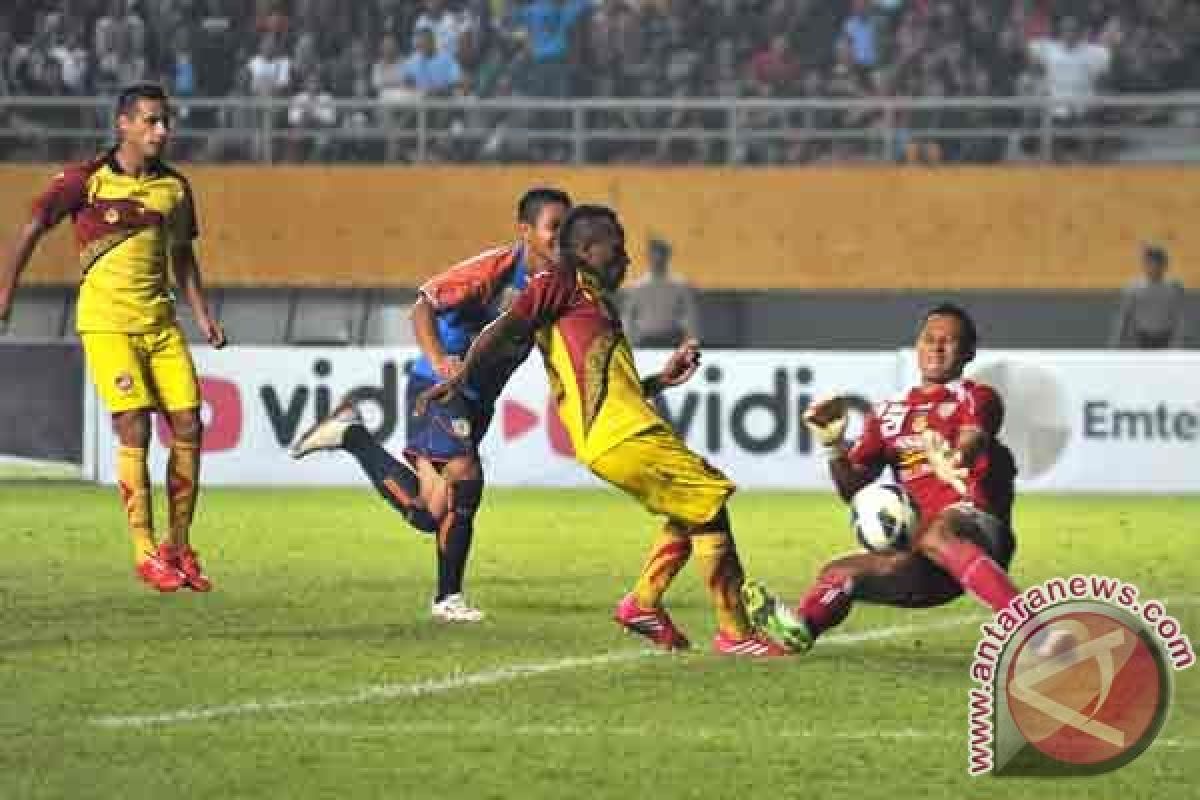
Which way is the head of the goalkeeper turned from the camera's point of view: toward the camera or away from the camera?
toward the camera

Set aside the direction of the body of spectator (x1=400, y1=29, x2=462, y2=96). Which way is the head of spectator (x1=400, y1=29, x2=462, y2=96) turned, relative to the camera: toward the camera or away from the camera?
toward the camera

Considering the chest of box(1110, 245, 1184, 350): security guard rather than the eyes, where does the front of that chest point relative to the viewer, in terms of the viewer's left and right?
facing the viewer

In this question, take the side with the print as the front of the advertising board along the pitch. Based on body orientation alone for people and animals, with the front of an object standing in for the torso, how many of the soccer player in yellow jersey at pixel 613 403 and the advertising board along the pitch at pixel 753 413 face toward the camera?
1

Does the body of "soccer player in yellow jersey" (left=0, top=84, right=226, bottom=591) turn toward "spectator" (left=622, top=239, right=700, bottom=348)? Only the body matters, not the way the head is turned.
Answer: no

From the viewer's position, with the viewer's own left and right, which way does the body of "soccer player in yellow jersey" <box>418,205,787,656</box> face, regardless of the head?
facing to the right of the viewer

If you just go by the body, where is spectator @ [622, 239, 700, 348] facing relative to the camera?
toward the camera

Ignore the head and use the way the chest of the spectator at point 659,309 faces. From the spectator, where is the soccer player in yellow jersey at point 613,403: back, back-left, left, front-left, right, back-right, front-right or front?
front

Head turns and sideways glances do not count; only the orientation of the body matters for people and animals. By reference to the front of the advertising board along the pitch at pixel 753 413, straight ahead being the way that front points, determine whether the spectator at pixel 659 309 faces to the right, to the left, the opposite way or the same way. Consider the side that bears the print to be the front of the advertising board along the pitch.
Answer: the same way

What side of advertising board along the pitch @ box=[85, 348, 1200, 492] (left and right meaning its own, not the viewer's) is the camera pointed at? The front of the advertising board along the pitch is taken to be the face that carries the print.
front

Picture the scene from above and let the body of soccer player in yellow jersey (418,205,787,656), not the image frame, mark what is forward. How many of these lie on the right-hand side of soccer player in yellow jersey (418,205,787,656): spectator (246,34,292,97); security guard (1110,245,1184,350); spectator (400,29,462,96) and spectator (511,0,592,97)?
0

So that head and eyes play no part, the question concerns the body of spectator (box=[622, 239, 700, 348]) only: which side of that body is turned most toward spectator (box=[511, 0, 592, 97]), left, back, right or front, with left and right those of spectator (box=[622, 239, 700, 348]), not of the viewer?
back

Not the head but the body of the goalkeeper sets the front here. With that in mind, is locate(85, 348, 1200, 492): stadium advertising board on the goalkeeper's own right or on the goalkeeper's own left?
on the goalkeeper's own right

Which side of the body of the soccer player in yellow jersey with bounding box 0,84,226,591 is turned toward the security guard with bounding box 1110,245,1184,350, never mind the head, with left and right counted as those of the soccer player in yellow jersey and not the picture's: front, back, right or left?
left

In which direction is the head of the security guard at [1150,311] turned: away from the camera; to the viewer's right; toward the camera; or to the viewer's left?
toward the camera

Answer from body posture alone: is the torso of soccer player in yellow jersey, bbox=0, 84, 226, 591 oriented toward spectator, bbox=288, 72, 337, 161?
no

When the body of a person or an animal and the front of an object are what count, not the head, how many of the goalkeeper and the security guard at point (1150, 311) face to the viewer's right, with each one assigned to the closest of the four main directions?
0

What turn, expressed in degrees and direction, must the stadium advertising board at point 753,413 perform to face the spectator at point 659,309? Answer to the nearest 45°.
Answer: approximately 180°

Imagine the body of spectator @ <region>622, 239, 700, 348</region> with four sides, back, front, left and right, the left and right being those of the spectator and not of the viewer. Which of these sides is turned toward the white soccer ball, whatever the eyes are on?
front

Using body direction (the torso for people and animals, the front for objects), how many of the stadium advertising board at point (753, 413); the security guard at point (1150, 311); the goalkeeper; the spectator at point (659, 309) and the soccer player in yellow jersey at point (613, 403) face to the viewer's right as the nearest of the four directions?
1

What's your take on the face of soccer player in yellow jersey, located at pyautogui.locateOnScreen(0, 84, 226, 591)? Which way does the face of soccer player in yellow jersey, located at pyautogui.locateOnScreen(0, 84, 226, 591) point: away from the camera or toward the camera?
toward the camera
